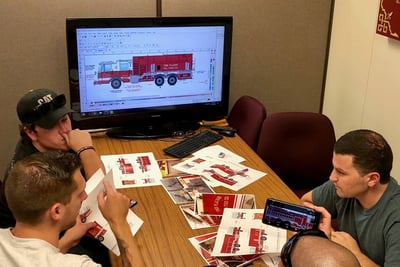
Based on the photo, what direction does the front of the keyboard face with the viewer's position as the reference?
facing the viewer and to the right of the viewer

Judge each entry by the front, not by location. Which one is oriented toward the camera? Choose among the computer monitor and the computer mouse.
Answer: the computer monitor

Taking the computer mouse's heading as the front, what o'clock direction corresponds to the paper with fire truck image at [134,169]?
The paper with fire truck image is roughly at 9 o'clock from the computer mouse.

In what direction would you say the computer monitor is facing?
toward the camera

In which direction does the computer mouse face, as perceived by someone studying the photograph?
facing away from the viewer and to the left of the viewer

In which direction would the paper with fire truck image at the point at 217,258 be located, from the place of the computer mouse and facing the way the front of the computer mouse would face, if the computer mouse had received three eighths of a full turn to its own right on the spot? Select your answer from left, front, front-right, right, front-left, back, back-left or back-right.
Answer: right

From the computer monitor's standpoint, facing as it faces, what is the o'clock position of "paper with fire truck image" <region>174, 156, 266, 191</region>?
The paper with fire truck image is roughly at 11 o'clock from the computer monitor.

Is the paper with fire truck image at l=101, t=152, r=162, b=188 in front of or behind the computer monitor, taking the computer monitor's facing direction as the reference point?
in front

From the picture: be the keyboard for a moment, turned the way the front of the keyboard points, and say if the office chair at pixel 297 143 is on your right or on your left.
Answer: on your left

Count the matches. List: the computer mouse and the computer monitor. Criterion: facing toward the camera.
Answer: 1

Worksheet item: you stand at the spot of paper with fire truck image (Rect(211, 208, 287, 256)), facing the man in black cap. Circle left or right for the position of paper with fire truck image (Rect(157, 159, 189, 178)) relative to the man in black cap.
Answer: right
